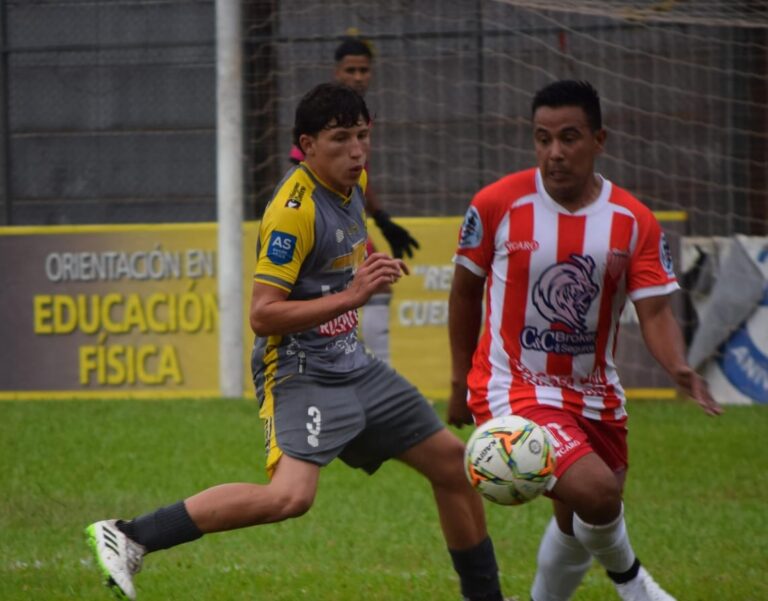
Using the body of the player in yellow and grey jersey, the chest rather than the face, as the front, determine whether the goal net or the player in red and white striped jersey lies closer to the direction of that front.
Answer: the player in red and white striped jersey

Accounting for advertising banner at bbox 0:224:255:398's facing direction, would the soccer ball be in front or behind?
in front

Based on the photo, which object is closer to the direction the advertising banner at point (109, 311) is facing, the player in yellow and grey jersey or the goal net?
the player in yellow and grey jersey

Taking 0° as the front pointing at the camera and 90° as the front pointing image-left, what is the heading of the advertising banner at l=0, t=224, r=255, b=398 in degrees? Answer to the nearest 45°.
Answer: approximately 0°

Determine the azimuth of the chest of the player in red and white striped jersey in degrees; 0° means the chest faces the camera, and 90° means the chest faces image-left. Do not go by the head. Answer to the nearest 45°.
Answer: approximately 0°

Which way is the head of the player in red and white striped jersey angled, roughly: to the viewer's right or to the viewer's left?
to the viewer's left

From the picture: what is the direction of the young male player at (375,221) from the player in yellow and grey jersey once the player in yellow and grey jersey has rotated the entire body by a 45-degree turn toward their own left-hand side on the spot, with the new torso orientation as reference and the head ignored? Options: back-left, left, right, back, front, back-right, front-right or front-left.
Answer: left

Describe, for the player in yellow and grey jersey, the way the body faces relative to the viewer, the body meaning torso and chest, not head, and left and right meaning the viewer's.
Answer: facing the viewer and to the right of the viewer

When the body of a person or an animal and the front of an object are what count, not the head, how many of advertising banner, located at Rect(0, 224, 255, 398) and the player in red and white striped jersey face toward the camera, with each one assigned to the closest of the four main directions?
2

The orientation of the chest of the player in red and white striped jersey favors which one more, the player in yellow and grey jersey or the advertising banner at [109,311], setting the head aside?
the player in yellow and grey jersey
